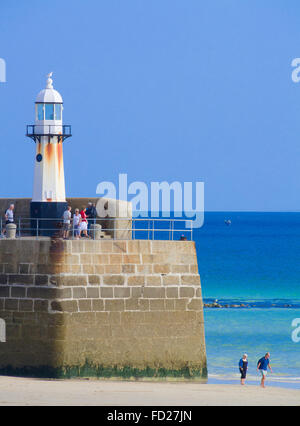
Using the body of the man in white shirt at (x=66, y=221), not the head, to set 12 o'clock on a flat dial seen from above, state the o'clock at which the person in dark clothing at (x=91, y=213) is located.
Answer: The person in dark clothing is roughly at 10 o'clock from the man in white shirt.
